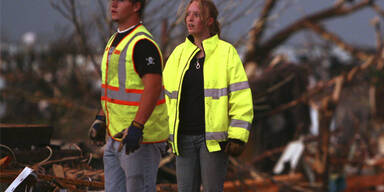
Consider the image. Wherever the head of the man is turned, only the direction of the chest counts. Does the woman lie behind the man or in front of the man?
behind
